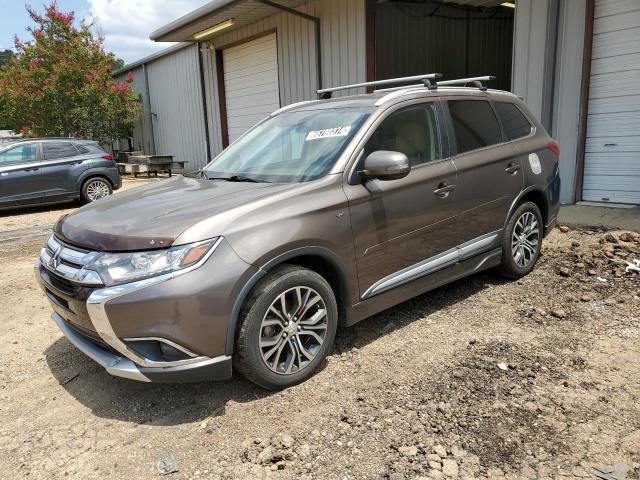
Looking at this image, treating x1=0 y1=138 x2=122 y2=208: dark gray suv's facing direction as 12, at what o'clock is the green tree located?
The green tree is roughly at 3 o'clock from the dark gray suv.

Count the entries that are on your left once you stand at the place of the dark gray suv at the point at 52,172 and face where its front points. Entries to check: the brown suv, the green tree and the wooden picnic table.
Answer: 1

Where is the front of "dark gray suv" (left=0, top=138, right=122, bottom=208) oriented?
to the viewer's left

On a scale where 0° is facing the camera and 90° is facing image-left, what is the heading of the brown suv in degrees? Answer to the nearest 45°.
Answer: approximately 45°

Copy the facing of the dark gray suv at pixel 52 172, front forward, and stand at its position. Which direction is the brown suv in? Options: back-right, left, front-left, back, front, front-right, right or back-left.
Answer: left

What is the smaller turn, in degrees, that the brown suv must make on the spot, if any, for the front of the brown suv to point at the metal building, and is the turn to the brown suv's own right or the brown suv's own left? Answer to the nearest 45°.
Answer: approximately 135° to the brown suv's own right

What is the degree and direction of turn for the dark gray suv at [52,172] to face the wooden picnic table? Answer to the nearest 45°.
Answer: approximately 135° to its right

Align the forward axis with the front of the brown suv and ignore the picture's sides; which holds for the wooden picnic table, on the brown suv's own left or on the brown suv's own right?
on the brown suv's own right

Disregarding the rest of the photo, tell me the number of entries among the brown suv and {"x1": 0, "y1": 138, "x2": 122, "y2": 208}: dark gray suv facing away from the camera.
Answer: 0
